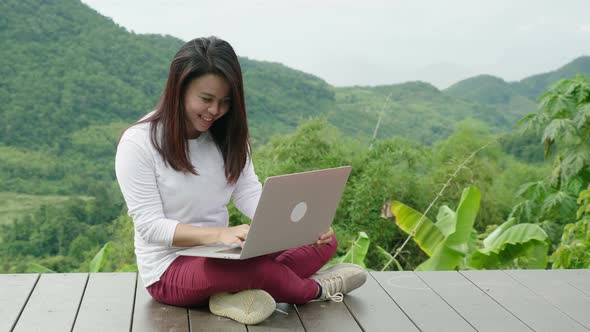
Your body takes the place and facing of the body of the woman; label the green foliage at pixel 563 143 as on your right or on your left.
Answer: on your left

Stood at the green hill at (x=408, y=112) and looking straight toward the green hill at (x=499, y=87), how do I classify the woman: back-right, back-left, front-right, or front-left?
back-right

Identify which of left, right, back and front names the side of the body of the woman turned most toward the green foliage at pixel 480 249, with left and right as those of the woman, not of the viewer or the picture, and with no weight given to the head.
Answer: left

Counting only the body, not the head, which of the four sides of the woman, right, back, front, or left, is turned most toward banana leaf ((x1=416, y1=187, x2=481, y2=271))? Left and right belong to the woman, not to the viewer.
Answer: left

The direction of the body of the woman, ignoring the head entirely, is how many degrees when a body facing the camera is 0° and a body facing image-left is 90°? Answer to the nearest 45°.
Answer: approximately 315°

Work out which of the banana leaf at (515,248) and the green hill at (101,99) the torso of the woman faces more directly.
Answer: the banana leaf

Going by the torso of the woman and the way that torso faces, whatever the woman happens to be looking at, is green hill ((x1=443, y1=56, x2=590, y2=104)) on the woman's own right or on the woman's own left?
on the woman's own left

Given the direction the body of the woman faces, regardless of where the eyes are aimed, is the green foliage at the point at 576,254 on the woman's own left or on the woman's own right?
on the woman's own left

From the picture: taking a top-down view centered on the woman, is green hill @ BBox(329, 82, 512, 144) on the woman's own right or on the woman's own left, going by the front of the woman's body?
on the woman's own left

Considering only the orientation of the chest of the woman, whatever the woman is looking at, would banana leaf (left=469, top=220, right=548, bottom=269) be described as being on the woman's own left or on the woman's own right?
on the woman's own left
